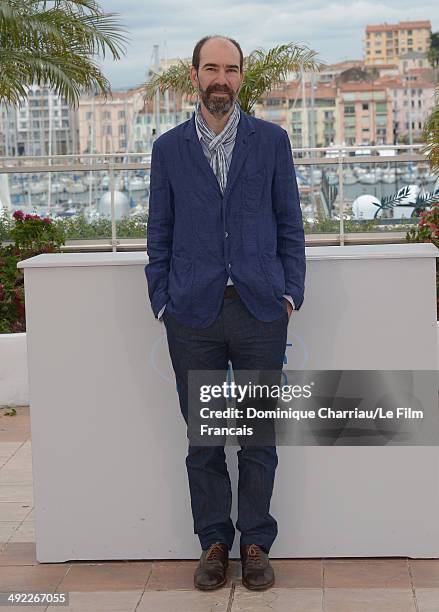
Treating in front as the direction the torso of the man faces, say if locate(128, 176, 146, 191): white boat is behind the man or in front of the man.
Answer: behind

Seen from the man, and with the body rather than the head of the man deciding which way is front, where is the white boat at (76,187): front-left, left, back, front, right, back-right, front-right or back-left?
back

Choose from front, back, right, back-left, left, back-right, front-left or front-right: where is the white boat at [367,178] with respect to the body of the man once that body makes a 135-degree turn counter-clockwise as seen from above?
front-left

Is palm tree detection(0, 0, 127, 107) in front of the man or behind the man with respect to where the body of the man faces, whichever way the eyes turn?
behind

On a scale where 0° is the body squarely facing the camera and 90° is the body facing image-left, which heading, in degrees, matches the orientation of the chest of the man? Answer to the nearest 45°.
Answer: approximately 0°

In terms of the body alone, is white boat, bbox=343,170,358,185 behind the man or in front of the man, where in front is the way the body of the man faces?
behind

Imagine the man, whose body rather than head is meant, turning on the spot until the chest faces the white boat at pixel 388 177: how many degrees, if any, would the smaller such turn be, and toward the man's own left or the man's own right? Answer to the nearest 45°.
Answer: approximately 180°

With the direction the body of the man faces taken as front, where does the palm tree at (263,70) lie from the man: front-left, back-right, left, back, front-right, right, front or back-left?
back
